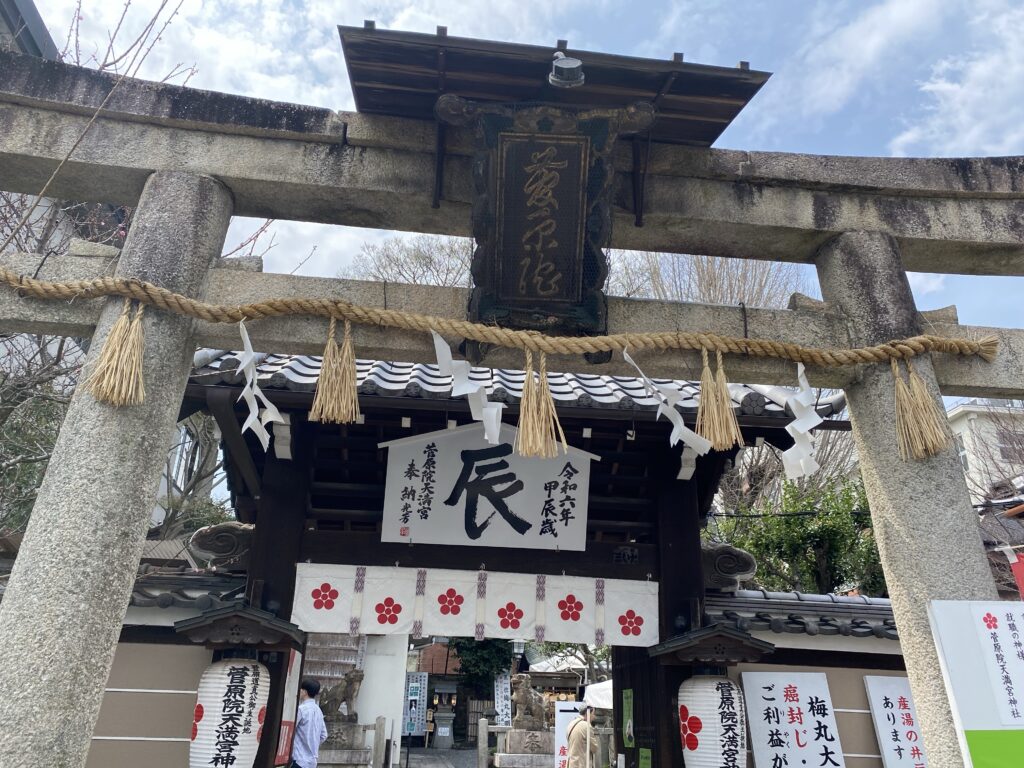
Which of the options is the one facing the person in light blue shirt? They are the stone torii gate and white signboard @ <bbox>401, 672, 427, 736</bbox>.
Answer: the white signboard

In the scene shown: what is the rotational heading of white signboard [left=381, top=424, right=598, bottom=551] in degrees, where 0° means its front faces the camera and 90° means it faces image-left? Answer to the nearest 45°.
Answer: approximately 0°

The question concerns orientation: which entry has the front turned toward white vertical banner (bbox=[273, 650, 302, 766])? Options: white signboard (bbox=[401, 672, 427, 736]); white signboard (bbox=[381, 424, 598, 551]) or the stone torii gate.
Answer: white signboard (bbox=[401, 672, 427, 736])

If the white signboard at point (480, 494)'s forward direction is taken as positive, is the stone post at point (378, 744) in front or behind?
behind

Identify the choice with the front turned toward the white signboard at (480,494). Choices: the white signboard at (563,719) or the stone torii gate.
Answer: the white signboard at (563,719)

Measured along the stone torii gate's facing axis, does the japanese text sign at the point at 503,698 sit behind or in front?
behind

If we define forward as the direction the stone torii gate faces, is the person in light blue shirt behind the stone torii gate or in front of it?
behind

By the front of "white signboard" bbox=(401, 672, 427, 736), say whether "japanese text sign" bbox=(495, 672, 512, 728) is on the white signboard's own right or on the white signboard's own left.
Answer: on the white signboard's own left

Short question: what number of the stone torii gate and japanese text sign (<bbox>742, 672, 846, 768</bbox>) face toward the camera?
2
